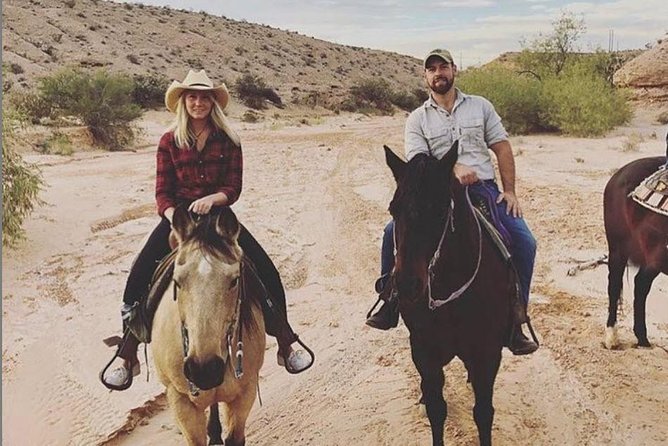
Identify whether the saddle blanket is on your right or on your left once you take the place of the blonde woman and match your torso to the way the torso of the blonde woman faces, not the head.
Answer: on your left

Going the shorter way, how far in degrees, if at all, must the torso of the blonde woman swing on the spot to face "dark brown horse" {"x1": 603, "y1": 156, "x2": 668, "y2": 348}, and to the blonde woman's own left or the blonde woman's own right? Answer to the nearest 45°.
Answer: approximately 90° to the blonde woman's own left

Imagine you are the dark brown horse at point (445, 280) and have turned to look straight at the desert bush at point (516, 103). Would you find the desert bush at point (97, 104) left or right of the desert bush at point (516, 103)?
left

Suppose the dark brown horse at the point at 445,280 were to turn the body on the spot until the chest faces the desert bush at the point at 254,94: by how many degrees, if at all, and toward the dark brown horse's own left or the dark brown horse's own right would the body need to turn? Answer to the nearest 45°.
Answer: approximately 180°

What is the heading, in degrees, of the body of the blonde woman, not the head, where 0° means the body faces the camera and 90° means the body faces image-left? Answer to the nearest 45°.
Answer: approximately 0°

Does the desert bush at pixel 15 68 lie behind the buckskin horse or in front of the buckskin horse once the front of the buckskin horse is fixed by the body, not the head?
behind

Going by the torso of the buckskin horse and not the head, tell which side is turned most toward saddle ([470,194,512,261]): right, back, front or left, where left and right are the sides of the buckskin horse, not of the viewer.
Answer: left

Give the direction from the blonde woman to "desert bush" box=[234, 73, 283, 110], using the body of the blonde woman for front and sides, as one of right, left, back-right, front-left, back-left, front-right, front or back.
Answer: back

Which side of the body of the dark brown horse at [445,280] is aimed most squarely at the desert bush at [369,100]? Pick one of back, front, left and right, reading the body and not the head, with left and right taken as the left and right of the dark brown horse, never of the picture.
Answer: back

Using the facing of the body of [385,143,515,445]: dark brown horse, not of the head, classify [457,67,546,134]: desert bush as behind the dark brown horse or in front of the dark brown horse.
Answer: behind

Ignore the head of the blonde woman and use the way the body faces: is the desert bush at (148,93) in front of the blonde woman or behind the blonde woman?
behind
